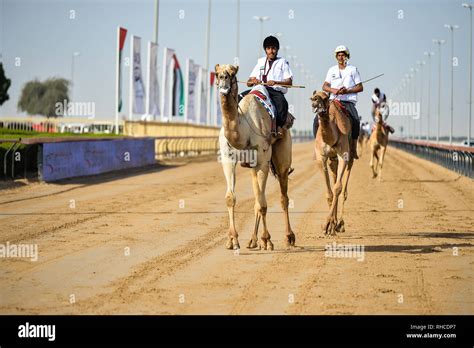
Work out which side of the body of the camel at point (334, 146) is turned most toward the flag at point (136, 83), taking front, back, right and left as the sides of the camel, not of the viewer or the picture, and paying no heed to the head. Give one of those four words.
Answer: back

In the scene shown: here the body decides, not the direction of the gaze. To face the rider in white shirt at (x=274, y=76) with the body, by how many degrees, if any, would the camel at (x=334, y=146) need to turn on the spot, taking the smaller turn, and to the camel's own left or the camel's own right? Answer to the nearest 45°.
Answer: approximately 45° to the camel's own right

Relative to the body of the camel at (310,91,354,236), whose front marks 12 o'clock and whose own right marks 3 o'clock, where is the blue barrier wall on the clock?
The blue barrier wall is roughly at 5 o'clock from the camel.

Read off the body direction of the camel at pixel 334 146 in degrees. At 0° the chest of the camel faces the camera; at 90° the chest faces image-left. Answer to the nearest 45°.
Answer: approximately 0°

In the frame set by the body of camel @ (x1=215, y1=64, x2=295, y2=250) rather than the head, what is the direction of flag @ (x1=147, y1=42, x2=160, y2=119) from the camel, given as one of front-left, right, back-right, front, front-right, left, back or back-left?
back-right

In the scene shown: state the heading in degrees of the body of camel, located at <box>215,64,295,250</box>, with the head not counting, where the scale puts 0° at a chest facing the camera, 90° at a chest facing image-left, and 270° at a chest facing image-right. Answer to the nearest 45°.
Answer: approximately 45°

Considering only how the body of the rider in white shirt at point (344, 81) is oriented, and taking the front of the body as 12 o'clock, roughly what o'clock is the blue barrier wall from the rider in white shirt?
The blue barrier wall is roughly at 5 o'clock from the rider in white shirt.

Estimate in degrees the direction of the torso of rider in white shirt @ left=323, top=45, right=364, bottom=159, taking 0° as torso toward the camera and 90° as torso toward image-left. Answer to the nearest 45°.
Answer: approximately 0°
